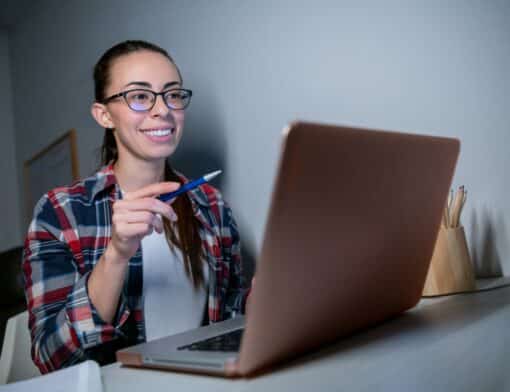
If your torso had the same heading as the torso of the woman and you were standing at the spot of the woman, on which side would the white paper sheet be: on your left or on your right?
on your right

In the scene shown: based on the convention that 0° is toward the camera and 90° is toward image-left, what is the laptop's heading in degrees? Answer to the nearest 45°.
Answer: approximately 135°

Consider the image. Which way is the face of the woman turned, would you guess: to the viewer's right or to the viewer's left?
to the viewer's right

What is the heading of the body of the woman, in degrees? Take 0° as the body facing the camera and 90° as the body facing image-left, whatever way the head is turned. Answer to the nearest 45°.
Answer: approximately 315°

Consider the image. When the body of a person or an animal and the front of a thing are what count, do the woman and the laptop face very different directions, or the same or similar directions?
very different directions

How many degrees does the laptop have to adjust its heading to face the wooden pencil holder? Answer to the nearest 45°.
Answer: approximately 90° to its right

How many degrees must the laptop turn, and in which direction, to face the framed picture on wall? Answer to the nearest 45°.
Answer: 0° — it already faces it
